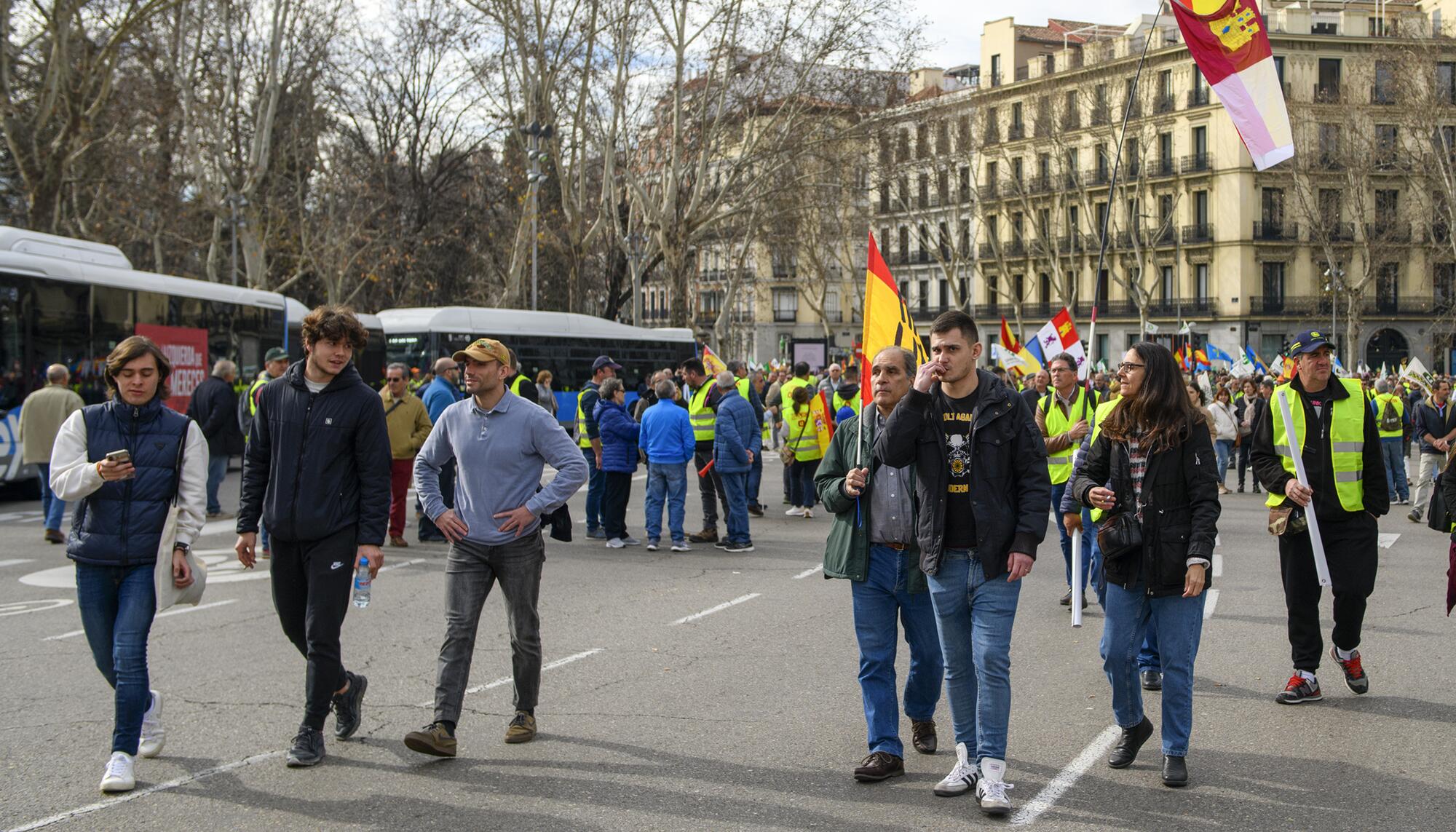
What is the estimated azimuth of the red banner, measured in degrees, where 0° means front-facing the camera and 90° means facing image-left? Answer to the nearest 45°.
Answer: approximately 0°

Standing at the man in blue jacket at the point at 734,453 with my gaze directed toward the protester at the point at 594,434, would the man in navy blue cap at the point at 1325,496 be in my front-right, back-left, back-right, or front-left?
back-left

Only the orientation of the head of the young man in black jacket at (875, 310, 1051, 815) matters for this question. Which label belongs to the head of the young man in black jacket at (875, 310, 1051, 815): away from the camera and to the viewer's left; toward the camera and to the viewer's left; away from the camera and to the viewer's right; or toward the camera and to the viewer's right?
toward the camera and to the viewer's left

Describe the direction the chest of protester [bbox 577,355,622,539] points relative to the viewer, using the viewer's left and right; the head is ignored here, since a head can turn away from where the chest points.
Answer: facing to the right of the viewer

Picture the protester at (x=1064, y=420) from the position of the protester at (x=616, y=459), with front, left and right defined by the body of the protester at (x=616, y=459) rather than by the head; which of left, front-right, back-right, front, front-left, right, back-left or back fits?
front-right

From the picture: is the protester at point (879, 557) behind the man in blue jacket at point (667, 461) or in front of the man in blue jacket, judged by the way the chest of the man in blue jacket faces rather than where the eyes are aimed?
behind

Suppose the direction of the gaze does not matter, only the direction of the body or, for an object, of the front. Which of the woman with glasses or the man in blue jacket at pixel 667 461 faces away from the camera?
the man in blue jacket

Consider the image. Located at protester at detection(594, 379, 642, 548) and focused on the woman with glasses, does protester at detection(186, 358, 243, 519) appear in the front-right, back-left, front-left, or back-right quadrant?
back-right

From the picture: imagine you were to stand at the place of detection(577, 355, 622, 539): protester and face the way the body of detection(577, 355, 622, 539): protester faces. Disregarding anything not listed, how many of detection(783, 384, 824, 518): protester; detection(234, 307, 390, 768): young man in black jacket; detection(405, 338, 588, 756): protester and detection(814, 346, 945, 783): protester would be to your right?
3

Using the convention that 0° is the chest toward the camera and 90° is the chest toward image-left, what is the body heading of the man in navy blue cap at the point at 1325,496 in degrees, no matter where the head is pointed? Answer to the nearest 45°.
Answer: approximately 0°

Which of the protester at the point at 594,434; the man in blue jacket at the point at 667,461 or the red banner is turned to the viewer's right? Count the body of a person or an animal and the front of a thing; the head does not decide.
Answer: the protester

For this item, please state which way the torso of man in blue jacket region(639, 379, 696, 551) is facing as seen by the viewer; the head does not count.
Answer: away from the camera

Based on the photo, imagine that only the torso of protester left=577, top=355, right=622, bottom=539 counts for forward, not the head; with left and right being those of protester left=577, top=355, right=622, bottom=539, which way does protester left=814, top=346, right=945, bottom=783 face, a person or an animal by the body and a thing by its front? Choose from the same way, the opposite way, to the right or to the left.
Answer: to the right

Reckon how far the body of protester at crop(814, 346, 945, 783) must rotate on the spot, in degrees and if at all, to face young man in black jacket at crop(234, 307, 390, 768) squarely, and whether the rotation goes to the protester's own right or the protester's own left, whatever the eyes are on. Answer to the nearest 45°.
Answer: approximately 90° to the protester's own right
